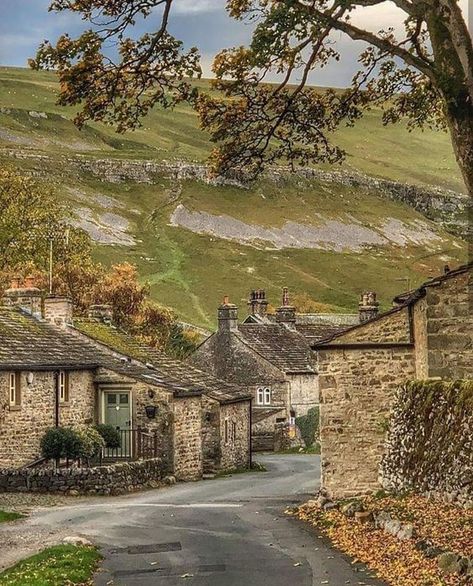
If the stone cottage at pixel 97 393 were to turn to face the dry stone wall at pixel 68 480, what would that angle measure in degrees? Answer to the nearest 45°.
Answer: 0° — it already faces it

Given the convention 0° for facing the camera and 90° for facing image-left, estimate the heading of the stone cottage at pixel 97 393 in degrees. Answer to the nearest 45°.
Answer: approximately 0°

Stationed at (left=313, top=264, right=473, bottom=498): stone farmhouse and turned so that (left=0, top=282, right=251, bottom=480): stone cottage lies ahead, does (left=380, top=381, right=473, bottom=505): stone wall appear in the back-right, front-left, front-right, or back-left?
back-left
